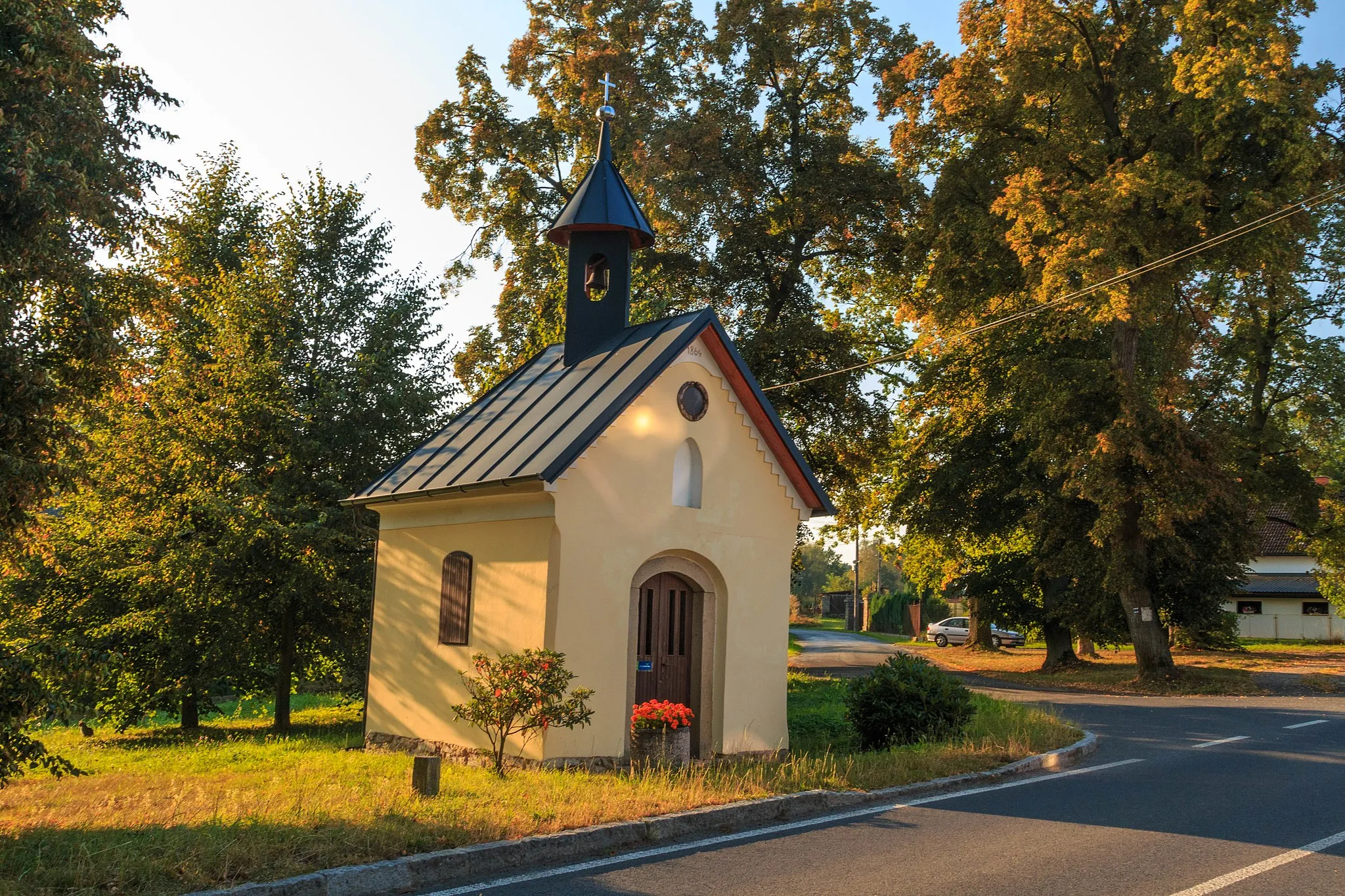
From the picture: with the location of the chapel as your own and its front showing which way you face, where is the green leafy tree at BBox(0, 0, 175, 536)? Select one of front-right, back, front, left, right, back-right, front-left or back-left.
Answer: right

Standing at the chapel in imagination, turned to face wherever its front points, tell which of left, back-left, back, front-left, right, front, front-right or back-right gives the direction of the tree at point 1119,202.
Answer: left

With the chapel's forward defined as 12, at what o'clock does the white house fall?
The white house is roughly at 9 o'clock from the chapel.

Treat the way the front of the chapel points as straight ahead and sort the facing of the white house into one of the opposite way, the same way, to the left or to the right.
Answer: to the right

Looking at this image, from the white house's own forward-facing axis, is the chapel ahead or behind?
ahead

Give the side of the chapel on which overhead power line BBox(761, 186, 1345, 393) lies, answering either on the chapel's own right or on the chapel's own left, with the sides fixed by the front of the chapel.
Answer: on the chapel's own left

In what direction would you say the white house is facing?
toward the camera

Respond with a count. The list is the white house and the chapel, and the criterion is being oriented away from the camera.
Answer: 0

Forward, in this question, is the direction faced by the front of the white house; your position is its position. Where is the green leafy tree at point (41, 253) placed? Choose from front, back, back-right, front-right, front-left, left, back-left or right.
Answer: front

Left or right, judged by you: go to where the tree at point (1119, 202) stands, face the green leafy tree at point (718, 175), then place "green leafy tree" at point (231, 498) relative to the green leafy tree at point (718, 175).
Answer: left

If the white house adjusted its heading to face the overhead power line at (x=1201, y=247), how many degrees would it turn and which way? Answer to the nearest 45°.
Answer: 0° — it already faces it

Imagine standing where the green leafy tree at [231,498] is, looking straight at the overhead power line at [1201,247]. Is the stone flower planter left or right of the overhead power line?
right

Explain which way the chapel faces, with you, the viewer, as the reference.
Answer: facing the viewer and to the right of the viewer
